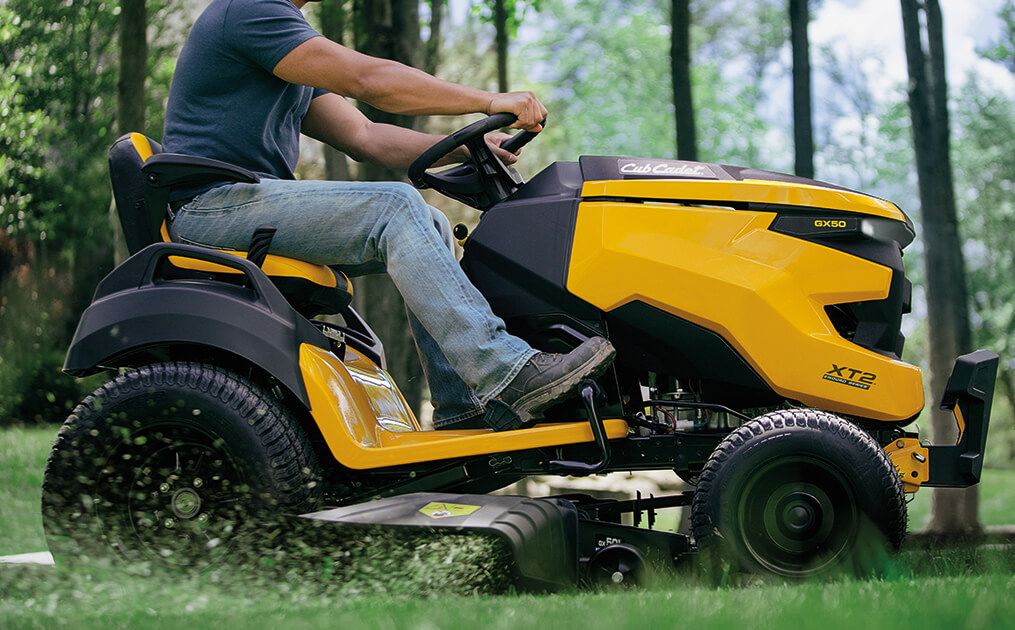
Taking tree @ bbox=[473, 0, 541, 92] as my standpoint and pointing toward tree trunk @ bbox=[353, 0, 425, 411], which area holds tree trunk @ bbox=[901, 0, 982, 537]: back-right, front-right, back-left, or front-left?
front-left

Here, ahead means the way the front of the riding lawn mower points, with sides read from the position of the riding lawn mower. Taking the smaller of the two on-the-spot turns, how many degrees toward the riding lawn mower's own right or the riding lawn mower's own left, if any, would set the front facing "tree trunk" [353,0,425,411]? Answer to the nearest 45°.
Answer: approximately 90° to the riding lawn mower's own left

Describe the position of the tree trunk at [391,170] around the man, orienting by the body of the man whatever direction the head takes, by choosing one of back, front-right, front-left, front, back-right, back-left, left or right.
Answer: left

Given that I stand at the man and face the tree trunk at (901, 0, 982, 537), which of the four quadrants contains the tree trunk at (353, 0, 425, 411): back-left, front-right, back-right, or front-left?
front-left

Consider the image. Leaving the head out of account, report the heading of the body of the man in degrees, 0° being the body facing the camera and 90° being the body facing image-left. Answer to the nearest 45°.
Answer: approximately 270°

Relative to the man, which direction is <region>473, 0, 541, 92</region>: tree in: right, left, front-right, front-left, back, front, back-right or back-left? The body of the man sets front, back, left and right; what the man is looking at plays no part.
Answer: left

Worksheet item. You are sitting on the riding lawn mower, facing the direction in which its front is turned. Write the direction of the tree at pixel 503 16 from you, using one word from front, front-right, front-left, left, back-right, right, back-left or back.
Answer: left

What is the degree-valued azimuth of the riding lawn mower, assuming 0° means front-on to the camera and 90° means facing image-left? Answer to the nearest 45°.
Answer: approximately 270°
